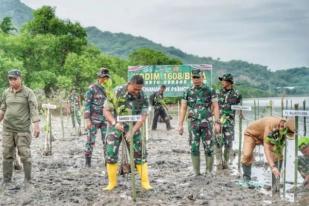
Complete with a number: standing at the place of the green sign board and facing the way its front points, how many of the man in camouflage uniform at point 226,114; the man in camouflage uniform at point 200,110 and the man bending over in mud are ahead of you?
3

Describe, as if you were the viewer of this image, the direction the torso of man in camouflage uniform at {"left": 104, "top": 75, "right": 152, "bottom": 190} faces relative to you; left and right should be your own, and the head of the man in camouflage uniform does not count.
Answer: facing the viewer

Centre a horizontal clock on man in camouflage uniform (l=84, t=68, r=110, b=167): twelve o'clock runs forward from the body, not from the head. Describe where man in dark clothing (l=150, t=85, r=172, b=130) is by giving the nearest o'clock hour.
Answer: man in dark clothing (l=150, t=85, r=172, b=130) is roughly at 8 o'clock from man in camouflage uniform (l=84, t=68, r=110, b=167).

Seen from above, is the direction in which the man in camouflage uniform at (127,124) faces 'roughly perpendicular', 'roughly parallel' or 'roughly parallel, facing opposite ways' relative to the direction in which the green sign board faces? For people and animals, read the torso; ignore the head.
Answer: roughly parallel

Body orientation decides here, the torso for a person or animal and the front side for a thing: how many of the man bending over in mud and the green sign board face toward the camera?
1

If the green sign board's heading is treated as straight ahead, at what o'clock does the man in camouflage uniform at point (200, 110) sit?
The man in camouflage uniform is roughly at 12 o'clock from the green sign board.

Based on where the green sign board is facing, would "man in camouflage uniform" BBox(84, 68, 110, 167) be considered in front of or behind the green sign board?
in front

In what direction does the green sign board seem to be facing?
toward the camera

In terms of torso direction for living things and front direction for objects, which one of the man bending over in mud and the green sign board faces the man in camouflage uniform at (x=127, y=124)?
the green sign board

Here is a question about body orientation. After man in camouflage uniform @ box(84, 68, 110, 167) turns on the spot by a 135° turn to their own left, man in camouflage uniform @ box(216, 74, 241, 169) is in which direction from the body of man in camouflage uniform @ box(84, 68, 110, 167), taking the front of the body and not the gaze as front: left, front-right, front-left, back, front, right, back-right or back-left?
right

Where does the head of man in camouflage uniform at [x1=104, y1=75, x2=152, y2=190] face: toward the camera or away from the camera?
toward the camera
